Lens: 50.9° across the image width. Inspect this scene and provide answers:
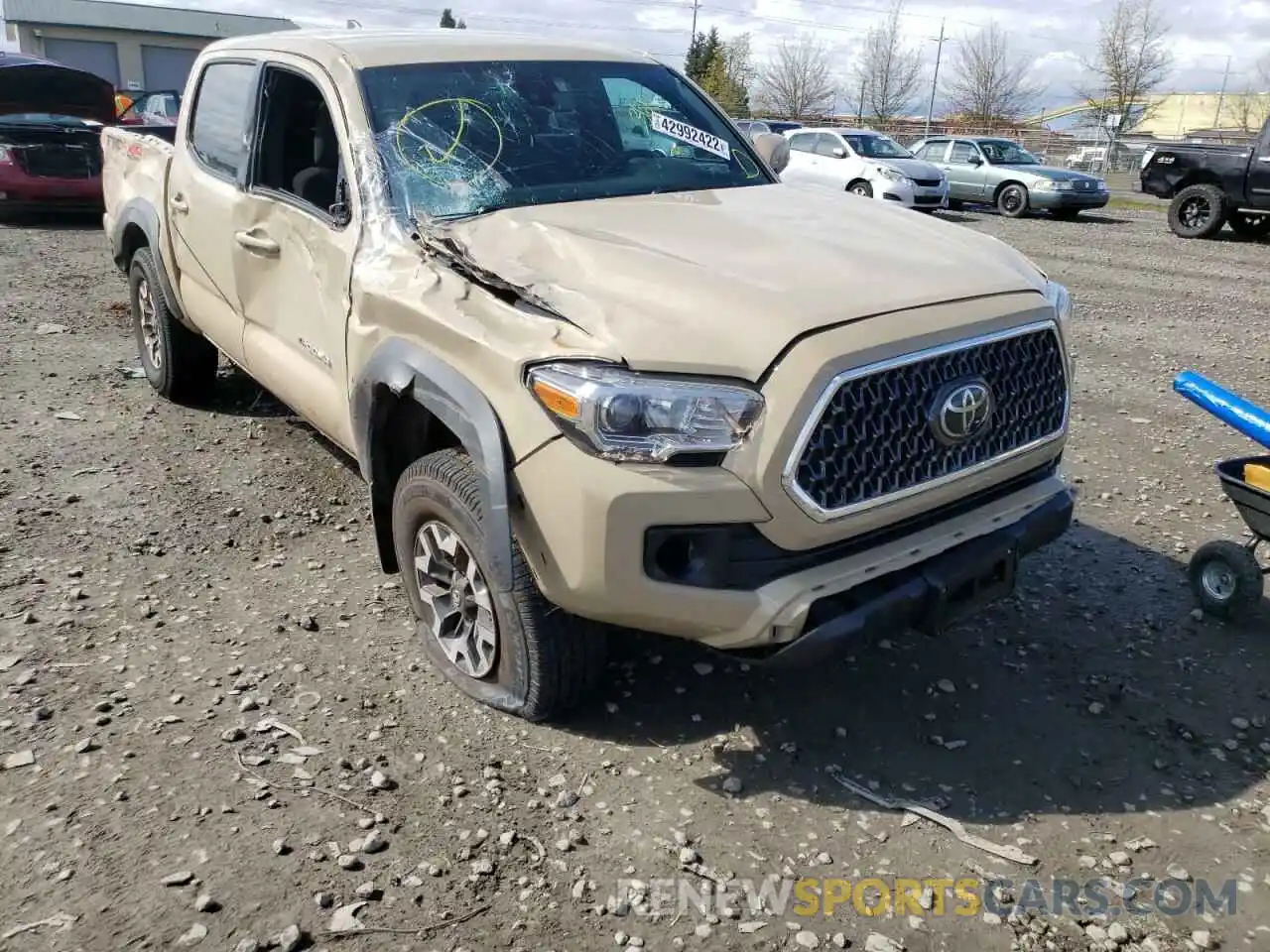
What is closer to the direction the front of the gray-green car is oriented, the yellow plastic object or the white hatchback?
the yellow plastic object

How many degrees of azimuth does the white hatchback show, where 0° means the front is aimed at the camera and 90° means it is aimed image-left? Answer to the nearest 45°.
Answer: approximately 315°

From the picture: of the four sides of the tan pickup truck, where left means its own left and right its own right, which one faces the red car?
back

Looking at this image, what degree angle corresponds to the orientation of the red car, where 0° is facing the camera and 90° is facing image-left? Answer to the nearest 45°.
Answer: approximately 0°

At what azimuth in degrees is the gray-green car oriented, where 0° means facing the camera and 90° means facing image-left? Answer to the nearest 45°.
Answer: approximately 315°

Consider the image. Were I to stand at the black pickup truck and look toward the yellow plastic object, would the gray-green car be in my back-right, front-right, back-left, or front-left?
back-right

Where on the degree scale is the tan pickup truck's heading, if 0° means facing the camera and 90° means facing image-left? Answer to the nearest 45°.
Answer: approximately 315°

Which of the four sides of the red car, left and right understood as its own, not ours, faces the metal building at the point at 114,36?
back
